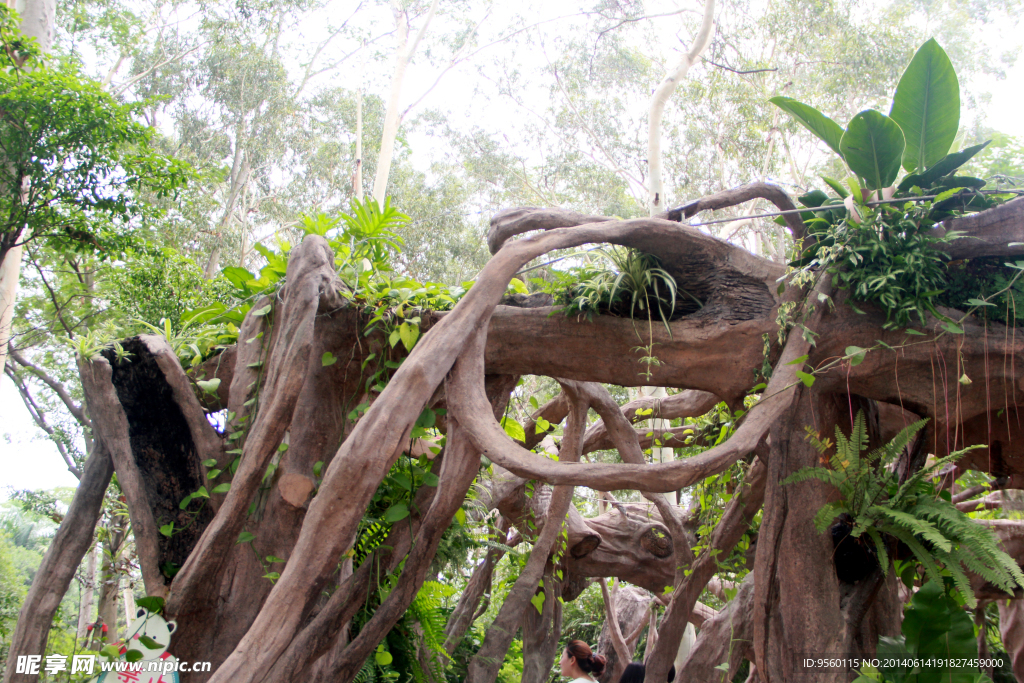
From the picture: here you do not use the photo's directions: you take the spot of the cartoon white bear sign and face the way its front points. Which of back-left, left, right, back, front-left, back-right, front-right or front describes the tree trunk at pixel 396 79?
back

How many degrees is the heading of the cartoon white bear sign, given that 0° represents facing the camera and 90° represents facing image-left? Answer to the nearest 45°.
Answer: approximately 0°

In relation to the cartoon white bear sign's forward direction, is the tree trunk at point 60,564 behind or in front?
behind

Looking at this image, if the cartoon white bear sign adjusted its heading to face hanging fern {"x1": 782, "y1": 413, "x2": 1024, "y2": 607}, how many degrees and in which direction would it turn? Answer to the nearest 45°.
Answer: approximately 45° to its left
